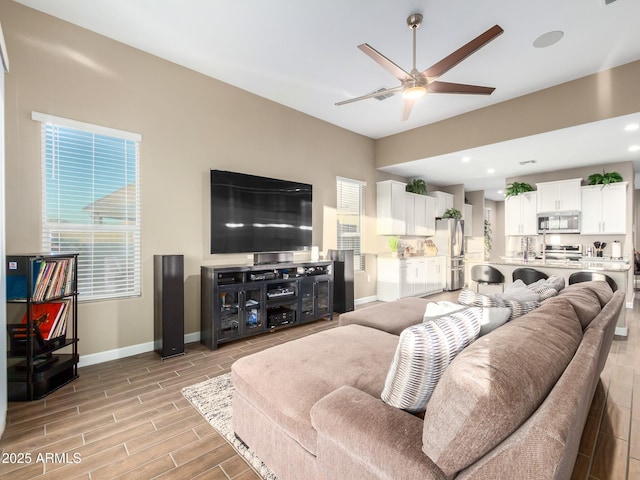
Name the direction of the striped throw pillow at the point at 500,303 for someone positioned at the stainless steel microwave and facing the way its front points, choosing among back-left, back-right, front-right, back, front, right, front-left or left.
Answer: front

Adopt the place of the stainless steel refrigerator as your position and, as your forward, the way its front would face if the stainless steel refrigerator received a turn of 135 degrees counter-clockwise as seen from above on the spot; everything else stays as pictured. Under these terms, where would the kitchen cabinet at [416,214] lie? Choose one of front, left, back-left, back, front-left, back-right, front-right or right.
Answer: back-left

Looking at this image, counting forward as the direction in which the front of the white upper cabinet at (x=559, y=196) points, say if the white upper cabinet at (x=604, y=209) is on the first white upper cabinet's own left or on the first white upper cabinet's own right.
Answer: on the first white upper cabinet's own left

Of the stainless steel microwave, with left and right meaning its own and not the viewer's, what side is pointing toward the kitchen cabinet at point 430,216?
right

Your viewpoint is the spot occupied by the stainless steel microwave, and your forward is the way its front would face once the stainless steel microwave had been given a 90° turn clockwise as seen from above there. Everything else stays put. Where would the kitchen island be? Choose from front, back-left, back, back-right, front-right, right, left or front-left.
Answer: left

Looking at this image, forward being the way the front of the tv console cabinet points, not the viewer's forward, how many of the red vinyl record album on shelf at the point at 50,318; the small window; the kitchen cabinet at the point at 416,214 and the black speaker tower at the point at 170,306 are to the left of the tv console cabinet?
2

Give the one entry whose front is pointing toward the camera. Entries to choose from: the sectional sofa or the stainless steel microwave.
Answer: the stainless steel microwave

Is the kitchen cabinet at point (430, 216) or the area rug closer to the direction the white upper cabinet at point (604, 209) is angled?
the area rug

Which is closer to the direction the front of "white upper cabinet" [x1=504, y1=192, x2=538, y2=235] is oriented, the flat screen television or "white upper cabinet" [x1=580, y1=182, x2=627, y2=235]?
the flat screen television

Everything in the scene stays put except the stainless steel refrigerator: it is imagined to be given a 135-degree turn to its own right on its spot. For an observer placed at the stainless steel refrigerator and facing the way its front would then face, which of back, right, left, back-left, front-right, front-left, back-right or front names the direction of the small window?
front-left

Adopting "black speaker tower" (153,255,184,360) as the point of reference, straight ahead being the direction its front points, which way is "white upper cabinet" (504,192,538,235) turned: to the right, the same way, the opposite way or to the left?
to the right

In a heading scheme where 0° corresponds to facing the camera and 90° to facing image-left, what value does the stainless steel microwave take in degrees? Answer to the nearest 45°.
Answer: approximately 0°

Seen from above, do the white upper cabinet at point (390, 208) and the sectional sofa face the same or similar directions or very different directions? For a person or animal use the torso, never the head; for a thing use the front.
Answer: very different directions

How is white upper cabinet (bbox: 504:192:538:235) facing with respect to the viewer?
toward the camera

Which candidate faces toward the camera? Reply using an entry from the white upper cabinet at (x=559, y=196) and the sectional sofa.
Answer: the white upper cabinet

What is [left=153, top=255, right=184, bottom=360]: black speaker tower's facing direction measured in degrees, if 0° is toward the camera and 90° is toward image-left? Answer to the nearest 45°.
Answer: approximately 315°

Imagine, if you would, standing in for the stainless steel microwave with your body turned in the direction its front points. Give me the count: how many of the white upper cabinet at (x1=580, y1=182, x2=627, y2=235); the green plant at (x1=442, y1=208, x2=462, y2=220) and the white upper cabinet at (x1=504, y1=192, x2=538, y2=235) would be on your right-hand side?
2

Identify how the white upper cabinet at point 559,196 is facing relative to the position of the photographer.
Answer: facing the viewer

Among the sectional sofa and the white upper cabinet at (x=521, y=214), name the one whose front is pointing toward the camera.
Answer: the white upper cabinet
